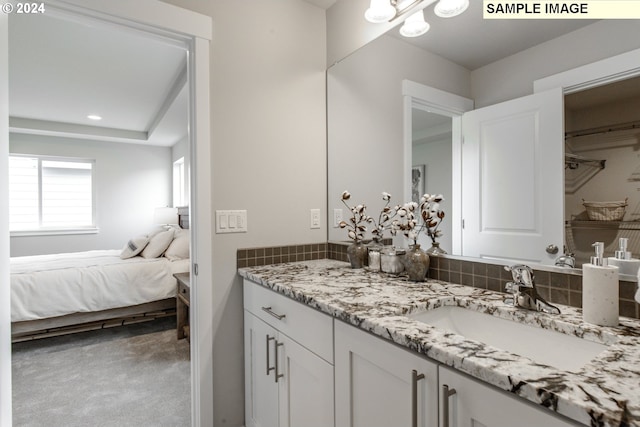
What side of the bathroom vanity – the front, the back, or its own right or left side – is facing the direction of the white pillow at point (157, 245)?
right

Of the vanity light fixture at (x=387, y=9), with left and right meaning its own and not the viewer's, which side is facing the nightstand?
right

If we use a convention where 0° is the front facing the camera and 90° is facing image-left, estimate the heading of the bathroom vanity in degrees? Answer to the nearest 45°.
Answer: approximately 45°

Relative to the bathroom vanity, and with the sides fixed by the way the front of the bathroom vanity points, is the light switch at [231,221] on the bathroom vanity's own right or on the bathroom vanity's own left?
on the bathroom vanity's own right

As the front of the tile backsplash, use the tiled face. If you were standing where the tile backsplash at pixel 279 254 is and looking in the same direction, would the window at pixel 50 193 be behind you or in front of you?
behind

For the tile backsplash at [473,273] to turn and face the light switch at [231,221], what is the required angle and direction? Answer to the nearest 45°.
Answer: approximately 45° to its right

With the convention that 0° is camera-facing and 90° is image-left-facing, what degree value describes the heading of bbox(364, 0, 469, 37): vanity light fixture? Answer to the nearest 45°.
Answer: approximately 45°

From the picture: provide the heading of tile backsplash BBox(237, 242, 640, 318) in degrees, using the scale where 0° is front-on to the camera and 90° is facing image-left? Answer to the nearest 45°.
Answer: approximately 45°
